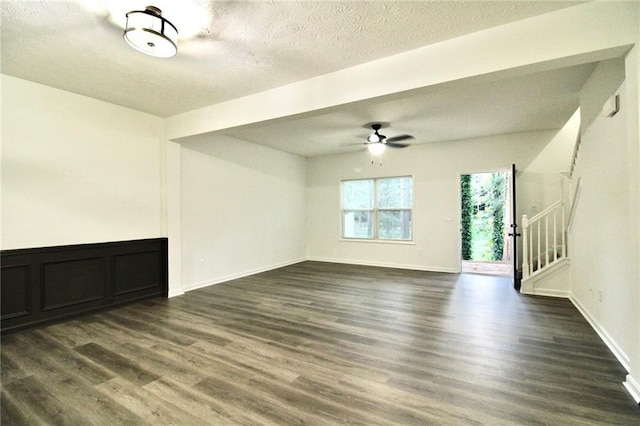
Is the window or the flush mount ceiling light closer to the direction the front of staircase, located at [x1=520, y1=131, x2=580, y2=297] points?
the window

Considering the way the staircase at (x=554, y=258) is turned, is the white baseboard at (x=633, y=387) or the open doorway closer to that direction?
the open doorway

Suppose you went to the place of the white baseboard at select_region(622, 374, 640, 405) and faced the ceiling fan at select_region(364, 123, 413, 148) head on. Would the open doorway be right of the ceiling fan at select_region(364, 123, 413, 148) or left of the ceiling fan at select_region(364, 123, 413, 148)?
right

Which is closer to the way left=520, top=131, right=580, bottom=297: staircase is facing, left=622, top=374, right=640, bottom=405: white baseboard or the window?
the window

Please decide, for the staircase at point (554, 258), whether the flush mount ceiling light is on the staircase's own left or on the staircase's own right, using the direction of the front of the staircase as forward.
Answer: on the staircase's own left

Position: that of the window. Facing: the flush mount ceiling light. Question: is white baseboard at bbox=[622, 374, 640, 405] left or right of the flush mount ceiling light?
left
